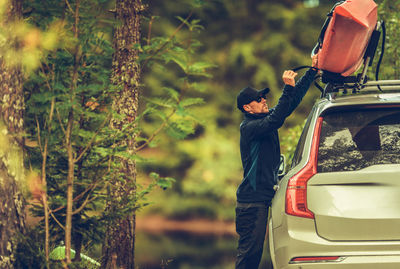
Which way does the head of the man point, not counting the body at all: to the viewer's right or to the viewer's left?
to the viewer's right

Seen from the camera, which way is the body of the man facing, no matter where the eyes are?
to the viewer's right
